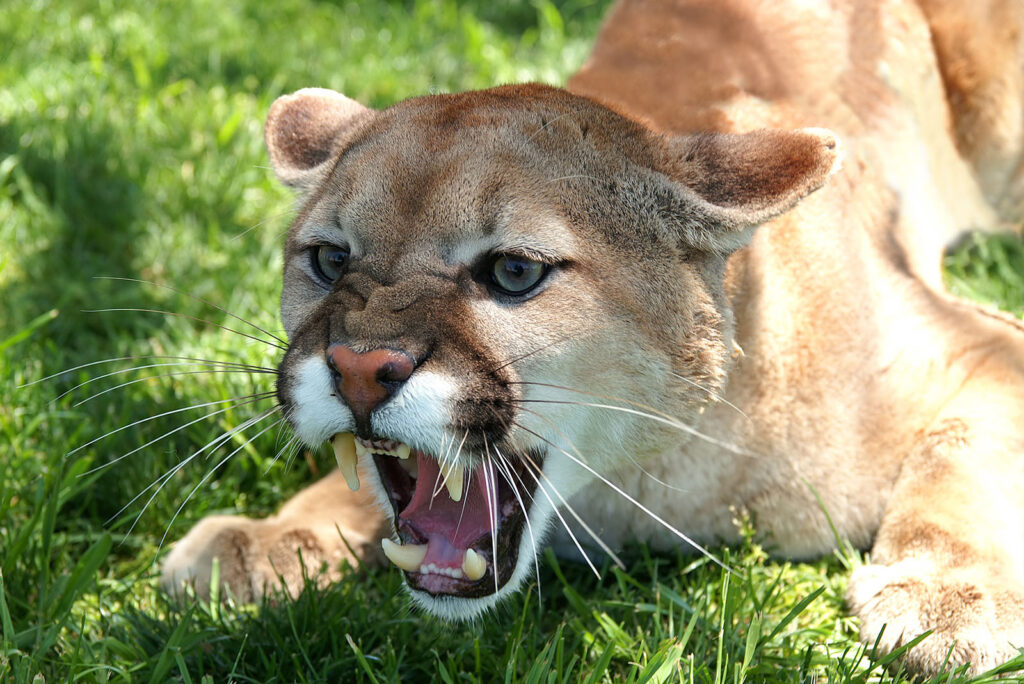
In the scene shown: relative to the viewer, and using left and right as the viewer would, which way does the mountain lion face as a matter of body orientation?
facing the viewer and to the left of the viewer
